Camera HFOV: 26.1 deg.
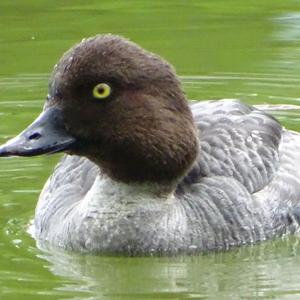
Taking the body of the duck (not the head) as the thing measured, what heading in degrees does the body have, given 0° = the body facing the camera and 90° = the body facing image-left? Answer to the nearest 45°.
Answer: approximately 45°
